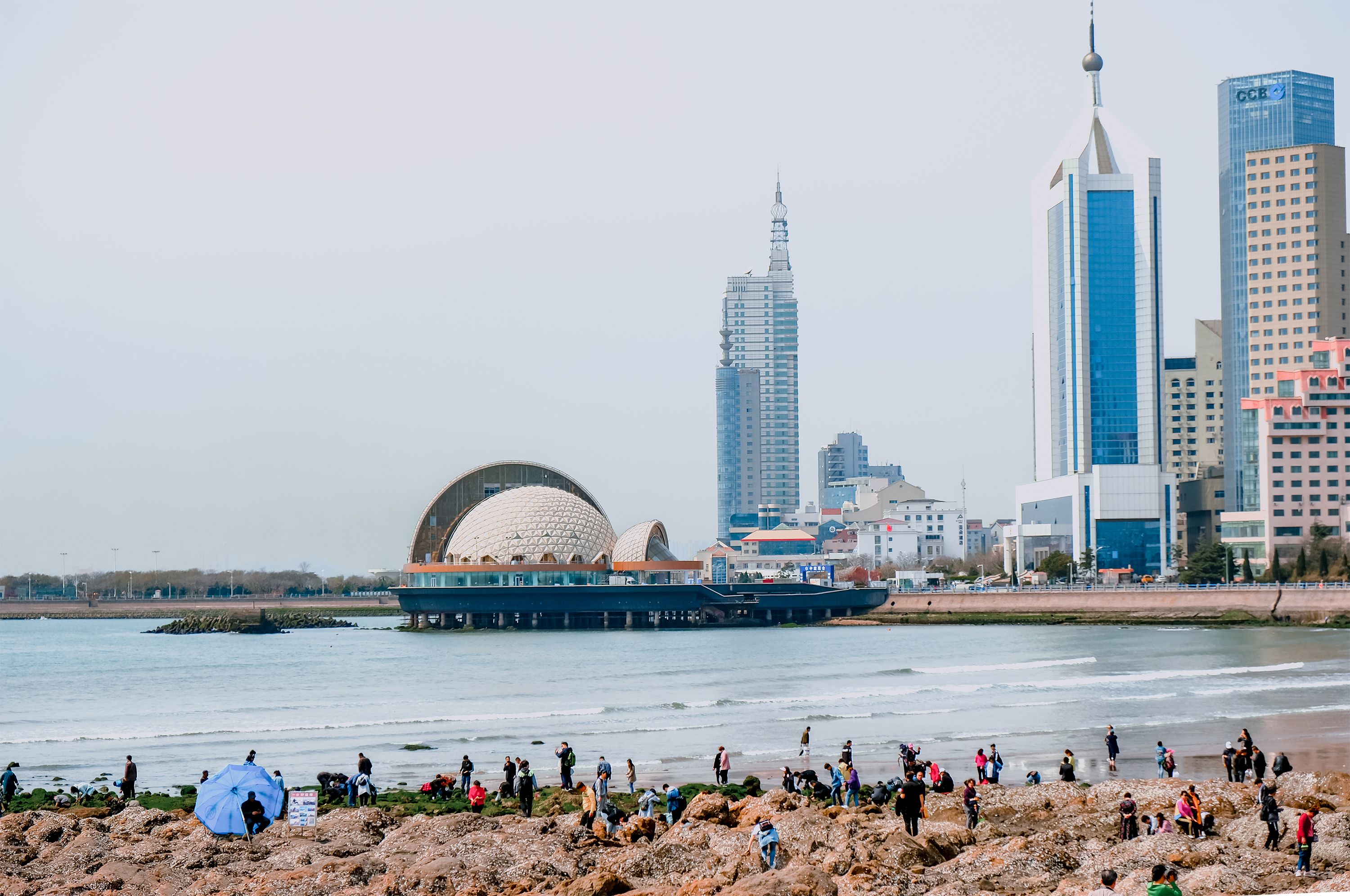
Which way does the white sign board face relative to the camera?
toward the camera

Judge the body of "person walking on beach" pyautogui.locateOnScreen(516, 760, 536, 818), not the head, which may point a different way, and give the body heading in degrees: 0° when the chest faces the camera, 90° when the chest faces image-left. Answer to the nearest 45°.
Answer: approximately 180°

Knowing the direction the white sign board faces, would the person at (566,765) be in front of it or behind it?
behind

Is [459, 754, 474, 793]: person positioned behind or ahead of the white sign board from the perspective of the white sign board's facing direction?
behind

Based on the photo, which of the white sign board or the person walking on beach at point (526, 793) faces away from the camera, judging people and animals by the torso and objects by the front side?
the person walking on beach

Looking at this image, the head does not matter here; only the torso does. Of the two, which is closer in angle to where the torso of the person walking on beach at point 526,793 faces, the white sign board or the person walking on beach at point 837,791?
the person walking on beach

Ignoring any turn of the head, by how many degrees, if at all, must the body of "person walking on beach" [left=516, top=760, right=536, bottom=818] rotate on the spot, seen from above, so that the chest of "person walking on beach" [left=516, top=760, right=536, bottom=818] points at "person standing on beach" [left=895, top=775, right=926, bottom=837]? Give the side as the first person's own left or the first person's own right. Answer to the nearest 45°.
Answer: approximately 135° to the first person's own right

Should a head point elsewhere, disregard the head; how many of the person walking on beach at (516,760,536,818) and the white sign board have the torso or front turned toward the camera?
1

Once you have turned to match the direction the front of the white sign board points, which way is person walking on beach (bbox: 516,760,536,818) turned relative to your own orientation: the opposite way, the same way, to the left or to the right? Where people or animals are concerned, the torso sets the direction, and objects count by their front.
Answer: the opposite way
